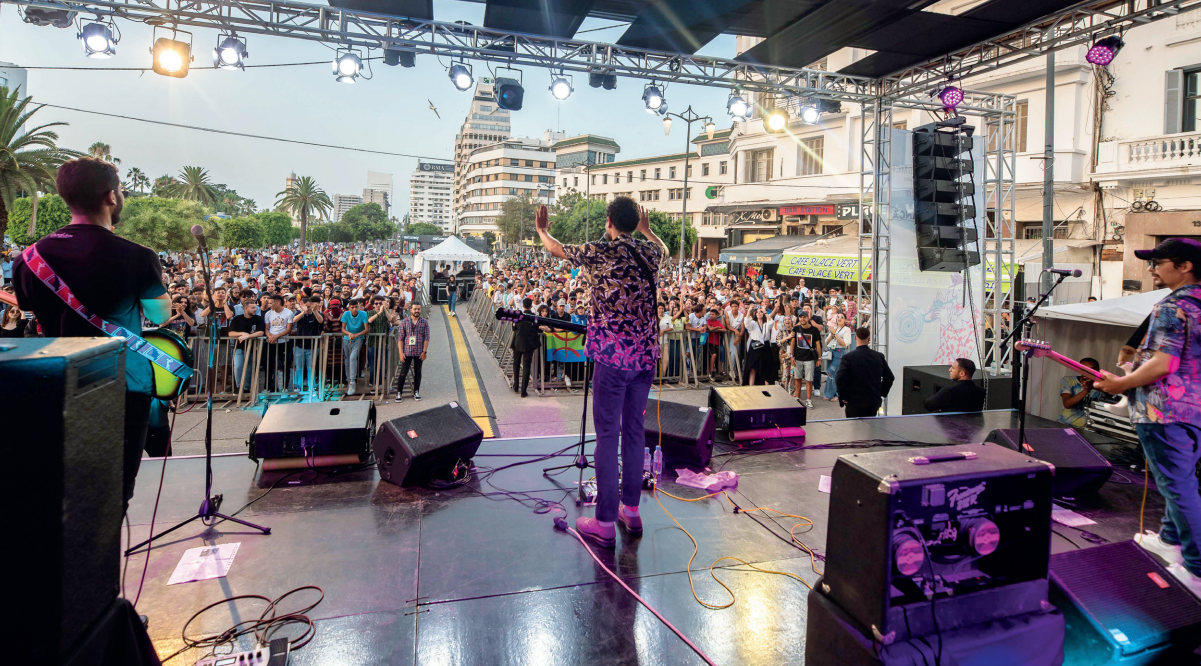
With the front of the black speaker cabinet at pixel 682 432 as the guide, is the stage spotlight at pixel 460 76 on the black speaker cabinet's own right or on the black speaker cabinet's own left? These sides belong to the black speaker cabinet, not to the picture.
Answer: on the black speaker cabinet's own right

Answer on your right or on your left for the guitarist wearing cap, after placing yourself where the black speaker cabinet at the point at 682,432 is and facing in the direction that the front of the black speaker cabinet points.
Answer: on your left

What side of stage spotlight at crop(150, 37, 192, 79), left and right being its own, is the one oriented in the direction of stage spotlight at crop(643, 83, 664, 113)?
left

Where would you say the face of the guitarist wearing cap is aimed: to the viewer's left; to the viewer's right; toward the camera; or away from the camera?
to the viewer's left

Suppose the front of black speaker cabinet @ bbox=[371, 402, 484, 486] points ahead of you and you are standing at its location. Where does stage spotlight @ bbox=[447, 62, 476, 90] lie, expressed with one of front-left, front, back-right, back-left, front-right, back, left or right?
back-left

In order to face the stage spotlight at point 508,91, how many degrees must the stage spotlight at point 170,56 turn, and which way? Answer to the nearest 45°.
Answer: approximately 90° to its left

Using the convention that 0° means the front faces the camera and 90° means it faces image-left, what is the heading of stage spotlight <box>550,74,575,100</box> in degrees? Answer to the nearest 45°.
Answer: approximately 0°
